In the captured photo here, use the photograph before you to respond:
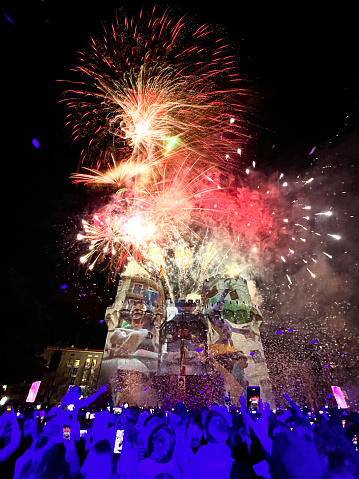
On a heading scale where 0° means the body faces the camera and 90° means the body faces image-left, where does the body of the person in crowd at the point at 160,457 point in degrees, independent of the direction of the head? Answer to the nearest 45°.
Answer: approximately 180°

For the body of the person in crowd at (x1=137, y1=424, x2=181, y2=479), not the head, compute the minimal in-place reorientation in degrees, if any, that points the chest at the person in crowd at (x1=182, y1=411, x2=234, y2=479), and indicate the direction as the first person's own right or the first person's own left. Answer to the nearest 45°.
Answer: approximately 90° to the first person's own right
